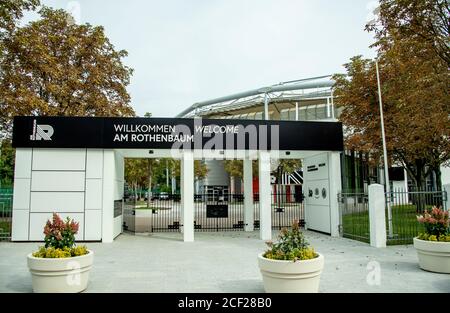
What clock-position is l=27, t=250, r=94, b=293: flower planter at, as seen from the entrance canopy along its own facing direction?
The flower planter is roughly at 12 o'clock from the entrance canopy.

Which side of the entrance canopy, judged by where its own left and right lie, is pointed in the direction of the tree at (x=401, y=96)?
left

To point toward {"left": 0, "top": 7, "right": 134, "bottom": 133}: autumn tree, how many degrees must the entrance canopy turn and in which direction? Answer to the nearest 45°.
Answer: approximately 135° to its right

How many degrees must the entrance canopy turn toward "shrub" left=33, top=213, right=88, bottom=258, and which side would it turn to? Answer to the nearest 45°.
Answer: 0° — it already faces it

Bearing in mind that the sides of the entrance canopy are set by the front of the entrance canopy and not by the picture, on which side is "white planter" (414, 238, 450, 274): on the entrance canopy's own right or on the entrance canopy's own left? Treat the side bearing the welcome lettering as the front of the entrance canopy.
on the entrance canopy's own left

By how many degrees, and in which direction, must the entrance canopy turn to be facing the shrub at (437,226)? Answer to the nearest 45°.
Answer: approximately 45° to its left

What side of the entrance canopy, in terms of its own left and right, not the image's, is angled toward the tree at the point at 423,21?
left

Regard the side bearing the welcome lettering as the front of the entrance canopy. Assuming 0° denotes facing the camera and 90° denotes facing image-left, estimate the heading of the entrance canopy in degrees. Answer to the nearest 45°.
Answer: approximately 0°
